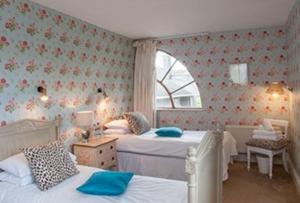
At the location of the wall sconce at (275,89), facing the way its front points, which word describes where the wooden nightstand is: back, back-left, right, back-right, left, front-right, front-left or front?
front-left

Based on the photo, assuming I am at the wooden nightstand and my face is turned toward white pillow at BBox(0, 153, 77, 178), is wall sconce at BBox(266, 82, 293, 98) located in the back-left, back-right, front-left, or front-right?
back-left

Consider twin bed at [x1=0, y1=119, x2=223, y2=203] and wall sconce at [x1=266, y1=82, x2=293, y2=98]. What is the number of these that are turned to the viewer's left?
1

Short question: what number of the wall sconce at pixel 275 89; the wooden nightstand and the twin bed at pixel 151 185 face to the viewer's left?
1

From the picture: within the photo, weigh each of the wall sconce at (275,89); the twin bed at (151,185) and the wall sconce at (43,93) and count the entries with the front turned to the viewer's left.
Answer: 1

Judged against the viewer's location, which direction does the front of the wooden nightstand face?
facing the viewer and to the right of the viewer

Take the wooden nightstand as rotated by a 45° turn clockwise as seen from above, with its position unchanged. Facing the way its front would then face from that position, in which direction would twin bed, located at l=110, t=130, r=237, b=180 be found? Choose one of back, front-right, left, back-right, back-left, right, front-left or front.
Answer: left
